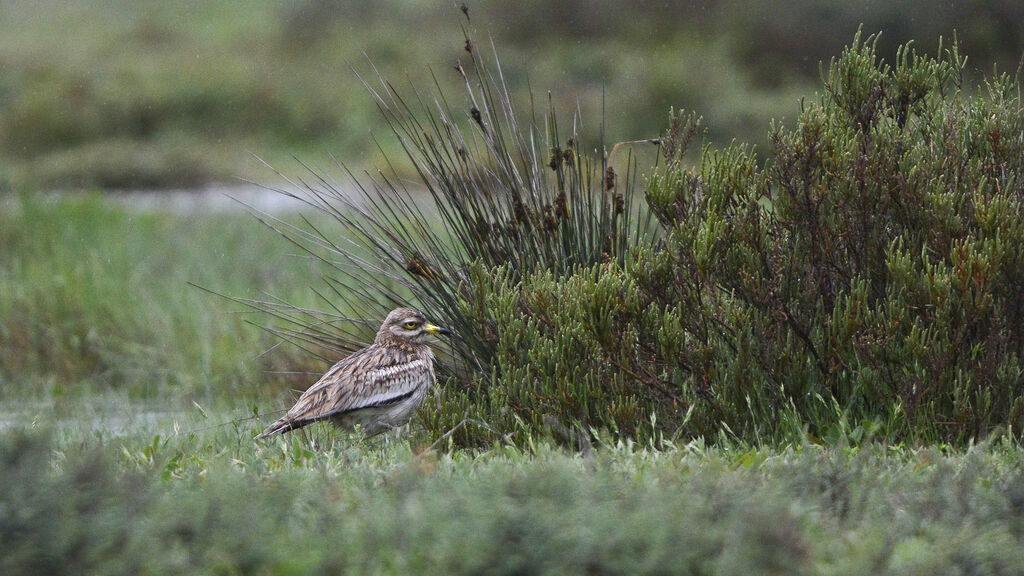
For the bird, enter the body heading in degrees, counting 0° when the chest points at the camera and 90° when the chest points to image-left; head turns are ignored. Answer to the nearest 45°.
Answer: approximately 270°

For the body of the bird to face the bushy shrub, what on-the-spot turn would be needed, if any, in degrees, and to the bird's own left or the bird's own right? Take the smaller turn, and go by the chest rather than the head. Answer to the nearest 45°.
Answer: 0° — it already faces it
